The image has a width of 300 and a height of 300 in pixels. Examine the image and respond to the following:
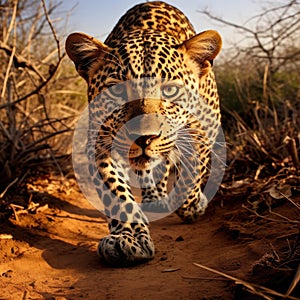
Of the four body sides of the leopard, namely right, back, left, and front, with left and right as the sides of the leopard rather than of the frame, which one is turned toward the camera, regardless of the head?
front
